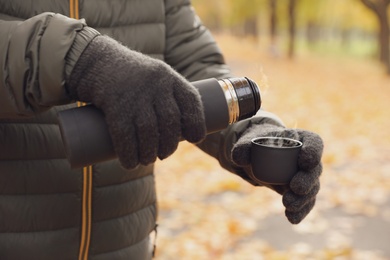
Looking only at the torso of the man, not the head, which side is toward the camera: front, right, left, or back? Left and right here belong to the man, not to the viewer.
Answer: front

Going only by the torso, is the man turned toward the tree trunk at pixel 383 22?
no
